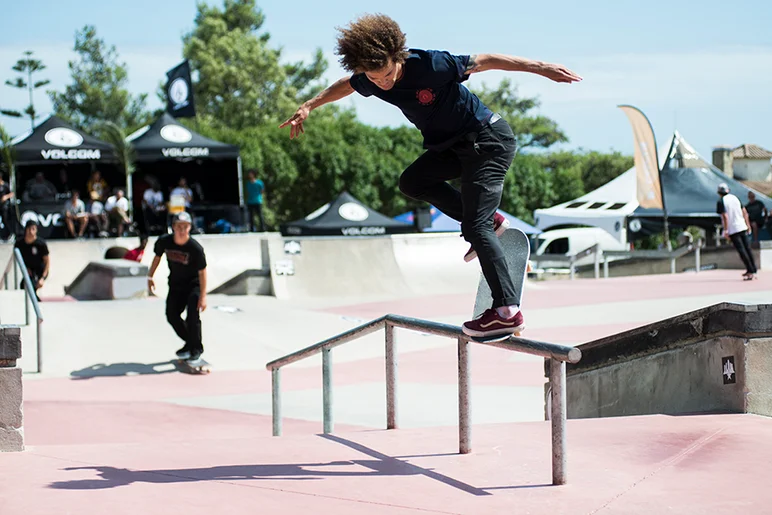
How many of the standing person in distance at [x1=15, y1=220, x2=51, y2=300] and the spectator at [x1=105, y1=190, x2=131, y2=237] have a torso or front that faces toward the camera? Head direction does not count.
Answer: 2

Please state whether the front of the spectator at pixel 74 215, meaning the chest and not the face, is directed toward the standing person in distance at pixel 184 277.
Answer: yes

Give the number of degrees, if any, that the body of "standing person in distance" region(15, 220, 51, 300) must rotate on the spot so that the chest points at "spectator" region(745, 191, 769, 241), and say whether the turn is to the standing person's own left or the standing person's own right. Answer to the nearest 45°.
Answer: approximately 90° to the standing person's own left

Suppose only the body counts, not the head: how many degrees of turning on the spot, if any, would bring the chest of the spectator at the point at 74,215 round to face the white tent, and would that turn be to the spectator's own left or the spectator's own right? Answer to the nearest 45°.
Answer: approximately 135° to the spectator's own left

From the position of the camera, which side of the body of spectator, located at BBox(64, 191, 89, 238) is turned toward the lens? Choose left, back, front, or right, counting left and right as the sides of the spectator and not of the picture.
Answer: front

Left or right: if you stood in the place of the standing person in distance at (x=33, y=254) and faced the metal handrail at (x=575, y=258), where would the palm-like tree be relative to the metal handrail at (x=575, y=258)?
left

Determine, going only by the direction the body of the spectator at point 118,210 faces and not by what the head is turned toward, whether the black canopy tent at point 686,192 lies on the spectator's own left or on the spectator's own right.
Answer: on the spectator's own left

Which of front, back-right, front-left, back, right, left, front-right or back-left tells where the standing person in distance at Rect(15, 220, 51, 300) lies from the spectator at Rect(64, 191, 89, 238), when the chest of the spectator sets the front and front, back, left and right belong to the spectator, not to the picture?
front

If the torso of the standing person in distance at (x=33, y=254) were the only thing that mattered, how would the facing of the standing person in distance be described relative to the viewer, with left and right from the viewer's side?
facing the viewer

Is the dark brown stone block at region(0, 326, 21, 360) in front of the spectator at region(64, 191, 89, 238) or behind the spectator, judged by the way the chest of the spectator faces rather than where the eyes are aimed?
in front

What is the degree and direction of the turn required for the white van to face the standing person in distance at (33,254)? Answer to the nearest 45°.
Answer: approximately 45° to its left

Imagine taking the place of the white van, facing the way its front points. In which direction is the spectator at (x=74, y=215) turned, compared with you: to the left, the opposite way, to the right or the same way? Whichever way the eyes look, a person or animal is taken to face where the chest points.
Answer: to the left

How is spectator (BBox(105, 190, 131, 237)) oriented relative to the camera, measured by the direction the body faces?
toward the camera
